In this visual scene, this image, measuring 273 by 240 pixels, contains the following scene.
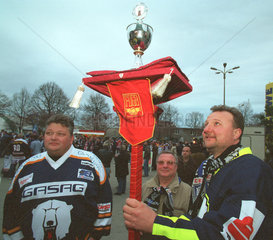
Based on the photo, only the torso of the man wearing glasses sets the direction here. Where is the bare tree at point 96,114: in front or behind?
behind

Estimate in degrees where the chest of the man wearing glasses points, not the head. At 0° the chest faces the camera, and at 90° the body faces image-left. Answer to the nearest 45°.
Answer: approximately 0°

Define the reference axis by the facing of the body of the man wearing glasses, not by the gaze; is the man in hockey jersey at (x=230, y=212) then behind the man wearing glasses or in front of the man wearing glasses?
in front

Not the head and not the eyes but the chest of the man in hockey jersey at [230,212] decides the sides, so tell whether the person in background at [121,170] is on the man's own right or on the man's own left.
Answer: on the man's own right

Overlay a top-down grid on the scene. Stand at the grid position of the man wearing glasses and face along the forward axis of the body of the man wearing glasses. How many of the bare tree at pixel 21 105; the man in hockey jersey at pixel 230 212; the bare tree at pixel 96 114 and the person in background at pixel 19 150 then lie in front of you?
1

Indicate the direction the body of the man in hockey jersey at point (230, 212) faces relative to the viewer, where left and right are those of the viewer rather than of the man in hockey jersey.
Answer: facing to the left of the viewer

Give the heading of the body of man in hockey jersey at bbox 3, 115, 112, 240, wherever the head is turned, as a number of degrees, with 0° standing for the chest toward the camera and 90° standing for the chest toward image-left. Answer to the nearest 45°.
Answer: approximately 0°

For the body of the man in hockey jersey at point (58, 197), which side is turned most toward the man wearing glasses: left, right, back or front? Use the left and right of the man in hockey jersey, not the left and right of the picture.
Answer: left

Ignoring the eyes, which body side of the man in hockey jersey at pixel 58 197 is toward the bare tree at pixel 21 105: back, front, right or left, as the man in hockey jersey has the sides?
back
